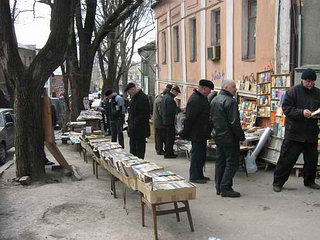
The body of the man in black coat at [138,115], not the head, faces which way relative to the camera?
to the viewer's left

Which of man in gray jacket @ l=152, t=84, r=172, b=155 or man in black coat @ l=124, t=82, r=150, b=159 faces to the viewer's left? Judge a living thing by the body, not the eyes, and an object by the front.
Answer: the man in black coat
